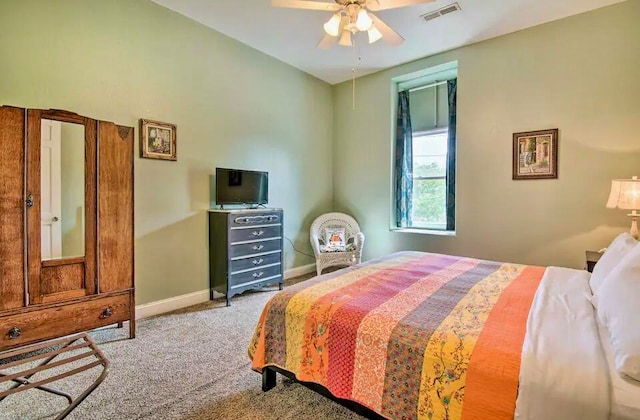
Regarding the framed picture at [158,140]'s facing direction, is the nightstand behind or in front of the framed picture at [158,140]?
in front

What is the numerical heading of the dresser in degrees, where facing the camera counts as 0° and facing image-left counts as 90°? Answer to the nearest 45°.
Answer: approximately 315°

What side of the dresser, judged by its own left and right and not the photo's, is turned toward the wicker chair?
left

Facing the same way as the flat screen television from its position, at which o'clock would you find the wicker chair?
The wicker chair is roughly at 10 o'clock from the flat screen television.

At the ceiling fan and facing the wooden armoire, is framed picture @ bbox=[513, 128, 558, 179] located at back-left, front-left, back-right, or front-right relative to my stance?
back-right

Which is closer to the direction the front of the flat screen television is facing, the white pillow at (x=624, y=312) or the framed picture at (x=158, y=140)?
the white pillow

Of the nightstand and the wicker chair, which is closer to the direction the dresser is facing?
the nightstand
